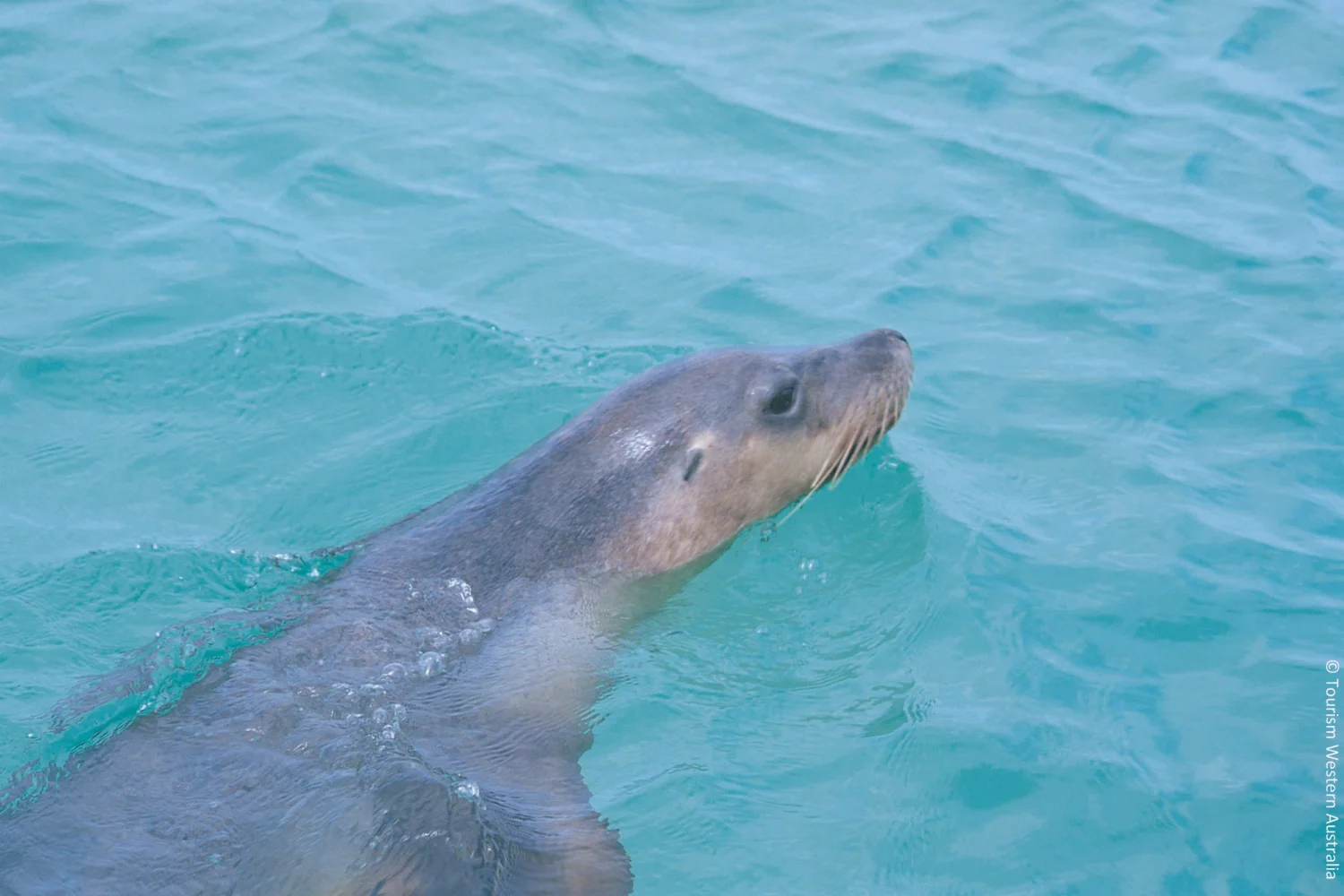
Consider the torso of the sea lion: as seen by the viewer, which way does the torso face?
to the viewer's right
